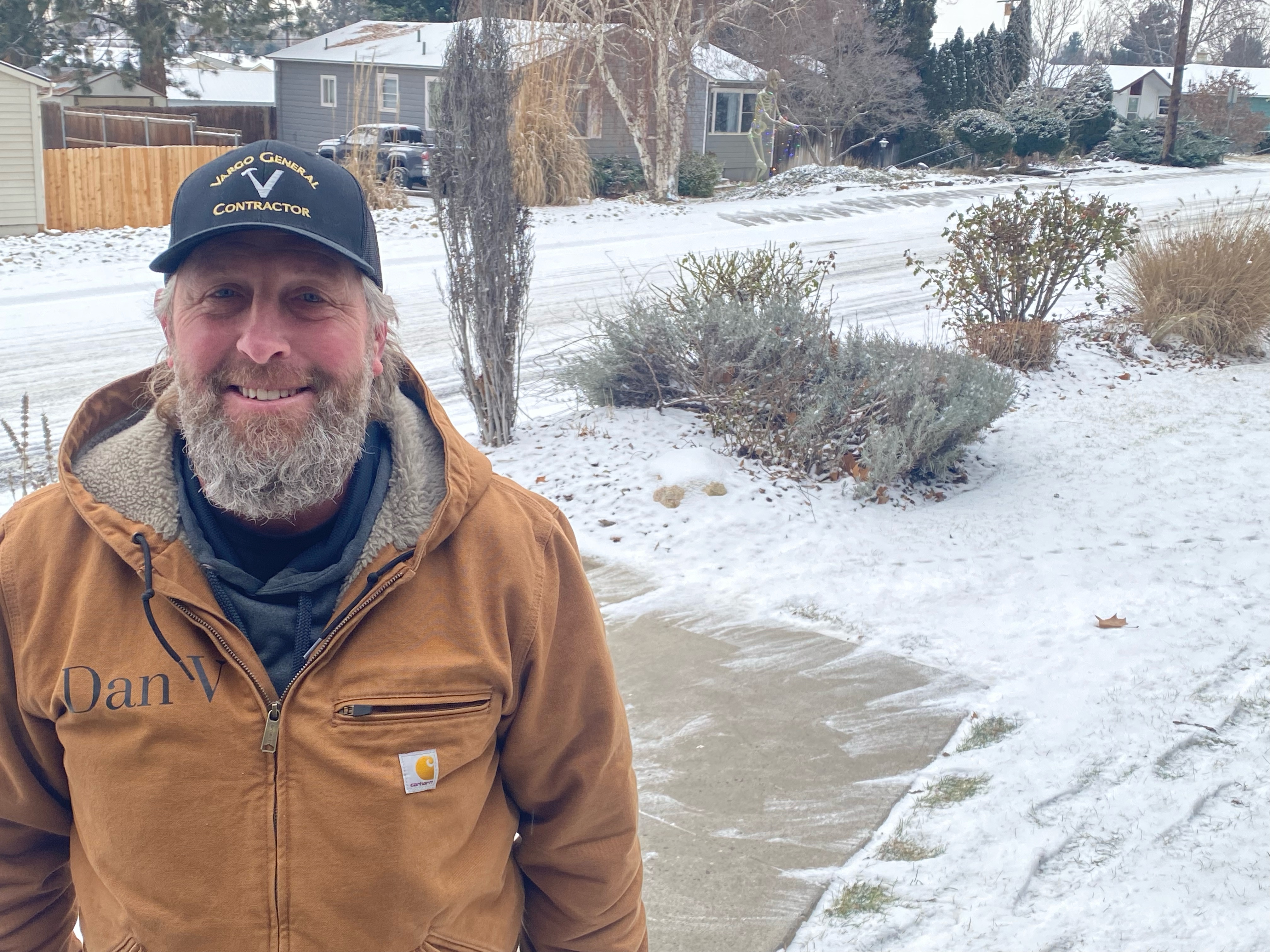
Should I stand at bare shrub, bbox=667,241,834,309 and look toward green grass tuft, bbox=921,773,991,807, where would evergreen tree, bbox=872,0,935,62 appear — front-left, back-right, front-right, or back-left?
back-left

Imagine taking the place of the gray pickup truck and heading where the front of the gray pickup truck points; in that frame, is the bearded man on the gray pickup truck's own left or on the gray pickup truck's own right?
on the gray pickup truck's own left

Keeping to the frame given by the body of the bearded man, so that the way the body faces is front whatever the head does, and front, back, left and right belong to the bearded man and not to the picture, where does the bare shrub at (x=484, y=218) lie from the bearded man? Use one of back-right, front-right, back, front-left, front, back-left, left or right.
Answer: back

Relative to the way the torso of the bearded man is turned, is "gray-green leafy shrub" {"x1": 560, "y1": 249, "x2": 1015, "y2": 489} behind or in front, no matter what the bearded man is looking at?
behind

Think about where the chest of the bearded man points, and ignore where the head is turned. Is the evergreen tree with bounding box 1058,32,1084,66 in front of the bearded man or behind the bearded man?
behind
